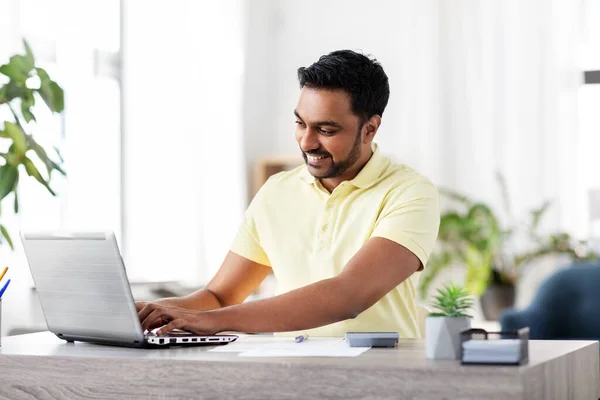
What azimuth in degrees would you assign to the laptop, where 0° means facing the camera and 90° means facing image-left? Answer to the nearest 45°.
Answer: approximately 225°

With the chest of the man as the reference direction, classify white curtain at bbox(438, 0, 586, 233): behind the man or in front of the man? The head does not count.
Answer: behind

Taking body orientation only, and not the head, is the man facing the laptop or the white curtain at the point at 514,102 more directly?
the laptop

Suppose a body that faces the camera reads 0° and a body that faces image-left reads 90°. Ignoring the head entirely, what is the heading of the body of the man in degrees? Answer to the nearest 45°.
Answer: approximately 45°

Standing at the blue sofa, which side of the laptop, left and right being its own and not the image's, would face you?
front

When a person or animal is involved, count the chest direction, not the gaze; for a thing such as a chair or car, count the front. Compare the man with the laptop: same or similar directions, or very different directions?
very different directions

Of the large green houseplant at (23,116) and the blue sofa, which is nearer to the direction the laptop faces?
the blue sofa

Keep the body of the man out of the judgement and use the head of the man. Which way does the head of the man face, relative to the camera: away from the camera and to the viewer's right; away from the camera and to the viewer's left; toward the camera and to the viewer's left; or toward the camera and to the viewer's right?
toward the camera and to the viewer's left

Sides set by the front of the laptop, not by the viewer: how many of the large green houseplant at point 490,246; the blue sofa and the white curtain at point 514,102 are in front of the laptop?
3

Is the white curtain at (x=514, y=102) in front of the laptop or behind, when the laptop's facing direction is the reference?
in front

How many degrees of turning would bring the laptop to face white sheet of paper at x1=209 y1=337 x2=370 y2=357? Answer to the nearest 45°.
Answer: approximately 45° to its right

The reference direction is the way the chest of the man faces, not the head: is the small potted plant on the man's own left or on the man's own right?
on the man's own left

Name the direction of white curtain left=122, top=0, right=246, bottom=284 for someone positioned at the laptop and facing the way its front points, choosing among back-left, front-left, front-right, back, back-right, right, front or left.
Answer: front-left
